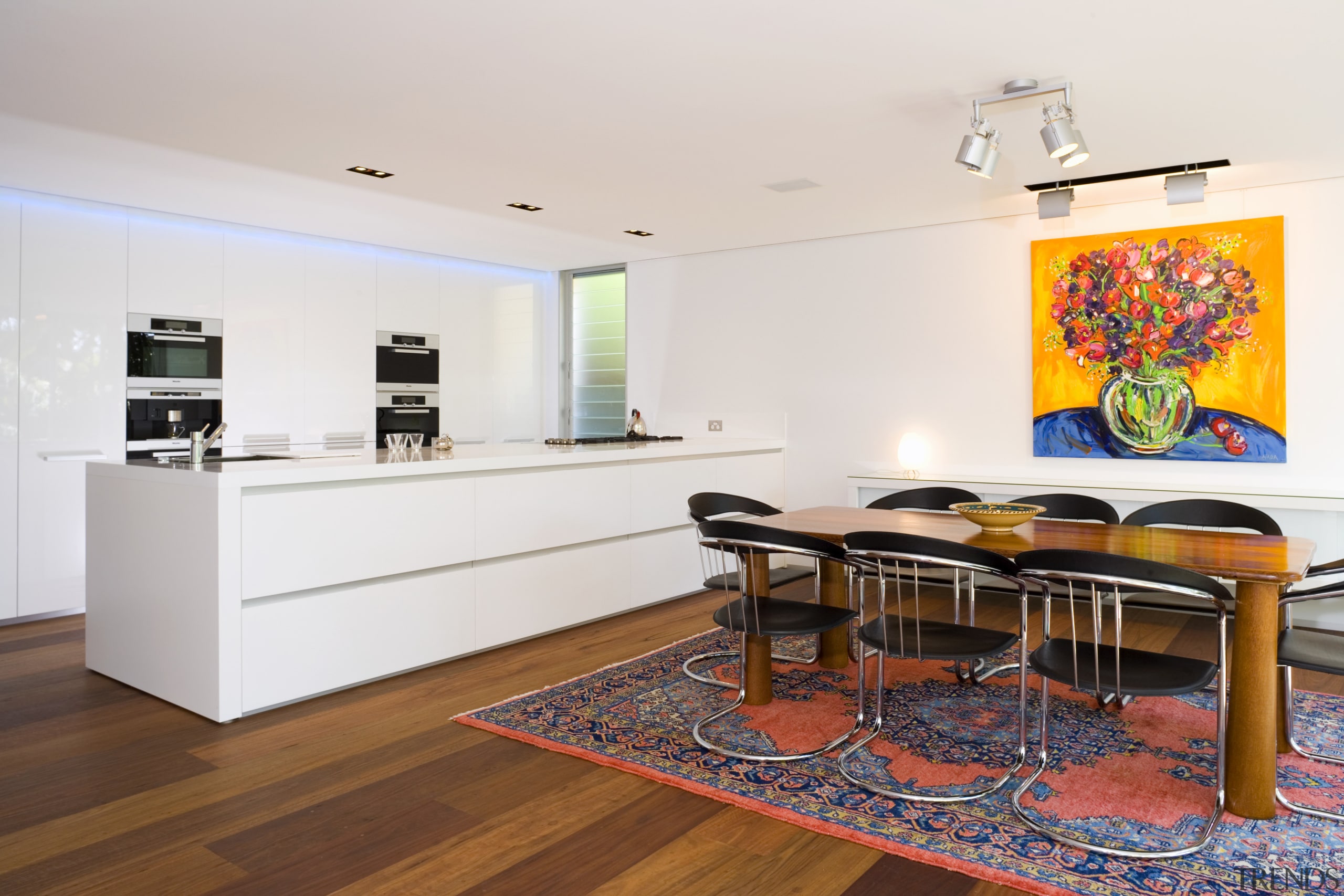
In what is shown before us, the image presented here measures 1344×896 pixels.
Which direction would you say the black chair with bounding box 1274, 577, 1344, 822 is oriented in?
to the viewer's left

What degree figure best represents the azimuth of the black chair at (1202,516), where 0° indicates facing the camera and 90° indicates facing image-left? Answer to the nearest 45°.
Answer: approximately 0°

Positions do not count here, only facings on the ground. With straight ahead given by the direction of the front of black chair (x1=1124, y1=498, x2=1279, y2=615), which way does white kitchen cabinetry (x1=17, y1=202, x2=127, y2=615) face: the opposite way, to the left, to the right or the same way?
to the left

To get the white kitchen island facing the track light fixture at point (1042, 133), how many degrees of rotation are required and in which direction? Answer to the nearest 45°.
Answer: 0° — it already faces it

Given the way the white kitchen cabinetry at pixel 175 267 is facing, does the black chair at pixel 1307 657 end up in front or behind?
in front

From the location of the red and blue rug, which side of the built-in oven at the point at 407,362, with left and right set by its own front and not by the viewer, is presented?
front

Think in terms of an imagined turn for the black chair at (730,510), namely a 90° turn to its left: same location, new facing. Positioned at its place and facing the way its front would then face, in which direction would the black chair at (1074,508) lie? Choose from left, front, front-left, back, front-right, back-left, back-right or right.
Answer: front-right

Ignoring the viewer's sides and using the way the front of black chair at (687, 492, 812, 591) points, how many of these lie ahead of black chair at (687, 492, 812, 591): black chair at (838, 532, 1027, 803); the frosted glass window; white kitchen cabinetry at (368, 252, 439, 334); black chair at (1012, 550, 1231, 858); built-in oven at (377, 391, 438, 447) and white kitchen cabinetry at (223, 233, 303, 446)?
2

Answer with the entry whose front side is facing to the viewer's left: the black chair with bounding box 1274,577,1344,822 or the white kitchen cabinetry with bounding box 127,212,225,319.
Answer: the black chair

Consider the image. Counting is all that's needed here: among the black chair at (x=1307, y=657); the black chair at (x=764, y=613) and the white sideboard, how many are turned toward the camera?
1

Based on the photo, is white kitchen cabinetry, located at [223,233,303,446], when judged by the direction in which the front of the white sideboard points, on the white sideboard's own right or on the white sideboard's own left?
on the white sideboard's own right

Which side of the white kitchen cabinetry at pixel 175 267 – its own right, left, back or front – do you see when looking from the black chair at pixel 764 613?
front
